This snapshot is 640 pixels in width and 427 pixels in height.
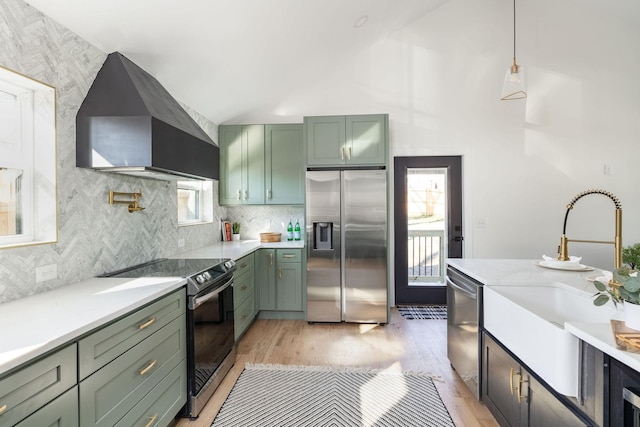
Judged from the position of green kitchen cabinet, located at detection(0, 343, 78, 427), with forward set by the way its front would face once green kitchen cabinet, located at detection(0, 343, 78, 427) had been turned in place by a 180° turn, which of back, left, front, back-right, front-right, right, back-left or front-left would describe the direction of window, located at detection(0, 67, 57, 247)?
front-right

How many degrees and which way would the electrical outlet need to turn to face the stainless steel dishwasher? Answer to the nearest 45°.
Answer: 0° — it already faces it

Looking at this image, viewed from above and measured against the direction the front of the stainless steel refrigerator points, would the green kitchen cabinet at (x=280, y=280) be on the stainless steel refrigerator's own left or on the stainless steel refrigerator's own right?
on the stainless steel refrigerator's own right

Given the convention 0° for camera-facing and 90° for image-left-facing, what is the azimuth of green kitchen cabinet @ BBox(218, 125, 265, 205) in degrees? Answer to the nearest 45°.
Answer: approximately 0°

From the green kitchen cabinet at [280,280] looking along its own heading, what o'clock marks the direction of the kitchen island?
The kitchen island is roughly at 11 o'clock from the green kitchen cabinet.

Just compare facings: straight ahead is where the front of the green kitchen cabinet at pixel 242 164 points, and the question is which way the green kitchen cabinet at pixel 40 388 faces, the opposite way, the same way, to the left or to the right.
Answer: to the left

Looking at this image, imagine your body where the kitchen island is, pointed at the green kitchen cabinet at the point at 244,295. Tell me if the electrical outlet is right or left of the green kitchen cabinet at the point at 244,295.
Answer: left

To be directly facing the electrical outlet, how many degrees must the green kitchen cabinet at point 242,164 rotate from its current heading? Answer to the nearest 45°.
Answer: approximately 45° to its right

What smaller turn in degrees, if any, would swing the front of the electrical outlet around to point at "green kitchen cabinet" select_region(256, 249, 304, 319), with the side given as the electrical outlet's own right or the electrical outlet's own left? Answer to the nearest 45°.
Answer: approximately 45° to the electrical outlet's own left

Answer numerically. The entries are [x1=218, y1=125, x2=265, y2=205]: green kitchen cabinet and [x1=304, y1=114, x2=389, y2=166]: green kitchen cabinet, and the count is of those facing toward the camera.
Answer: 2

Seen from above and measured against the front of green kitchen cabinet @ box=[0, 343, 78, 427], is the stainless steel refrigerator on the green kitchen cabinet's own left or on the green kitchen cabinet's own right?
on the green kitchen cabinet's own left
